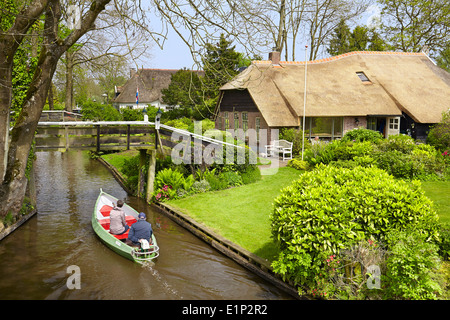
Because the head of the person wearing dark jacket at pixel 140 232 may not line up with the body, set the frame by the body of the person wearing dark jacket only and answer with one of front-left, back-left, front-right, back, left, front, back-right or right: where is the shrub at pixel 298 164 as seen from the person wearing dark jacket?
front-right

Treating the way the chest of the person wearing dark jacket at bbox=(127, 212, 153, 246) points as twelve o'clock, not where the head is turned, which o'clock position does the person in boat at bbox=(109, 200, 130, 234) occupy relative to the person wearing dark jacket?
The person in boat is roughly at 11 o'clock from the person wearing dark jacket.

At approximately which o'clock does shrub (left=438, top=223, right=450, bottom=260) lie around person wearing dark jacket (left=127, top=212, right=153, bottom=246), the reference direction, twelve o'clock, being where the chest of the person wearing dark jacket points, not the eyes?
The shrub is roughly at 4 o'clock from the person wearing dark jacket.

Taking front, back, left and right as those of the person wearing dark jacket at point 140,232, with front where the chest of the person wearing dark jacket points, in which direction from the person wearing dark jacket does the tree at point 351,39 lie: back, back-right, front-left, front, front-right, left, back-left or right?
front-right

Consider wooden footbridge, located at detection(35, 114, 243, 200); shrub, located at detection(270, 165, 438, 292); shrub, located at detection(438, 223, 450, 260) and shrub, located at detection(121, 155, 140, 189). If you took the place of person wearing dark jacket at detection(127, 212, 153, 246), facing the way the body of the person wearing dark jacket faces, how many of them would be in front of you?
2

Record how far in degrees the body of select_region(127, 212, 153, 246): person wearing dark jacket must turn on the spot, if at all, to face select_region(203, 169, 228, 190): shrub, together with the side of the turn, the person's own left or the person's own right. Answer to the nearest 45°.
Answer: approximately 45° to the person's own right

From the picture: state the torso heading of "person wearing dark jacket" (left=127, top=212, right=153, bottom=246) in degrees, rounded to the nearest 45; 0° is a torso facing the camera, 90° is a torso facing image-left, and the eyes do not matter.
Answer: approximately 180°

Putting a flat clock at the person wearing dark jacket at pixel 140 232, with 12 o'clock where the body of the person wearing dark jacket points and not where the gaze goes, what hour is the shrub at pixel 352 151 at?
The shrub is roughly at 2 o'clock from the person wearing dark jacket.

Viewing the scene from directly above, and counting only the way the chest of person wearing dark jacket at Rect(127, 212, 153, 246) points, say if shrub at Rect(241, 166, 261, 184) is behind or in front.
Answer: in front

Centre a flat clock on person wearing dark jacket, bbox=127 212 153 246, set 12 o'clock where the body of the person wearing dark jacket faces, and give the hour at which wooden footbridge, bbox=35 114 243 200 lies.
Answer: The wooden footbridge is roughly at 12 o'clock from the person wearing dark jacket.

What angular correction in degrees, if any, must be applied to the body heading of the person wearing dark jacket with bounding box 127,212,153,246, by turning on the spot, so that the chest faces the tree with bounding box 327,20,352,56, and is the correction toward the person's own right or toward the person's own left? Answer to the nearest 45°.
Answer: approximately 45° to the person's own right

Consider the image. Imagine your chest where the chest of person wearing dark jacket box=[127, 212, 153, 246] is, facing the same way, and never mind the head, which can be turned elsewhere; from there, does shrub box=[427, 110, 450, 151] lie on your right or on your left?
on your right

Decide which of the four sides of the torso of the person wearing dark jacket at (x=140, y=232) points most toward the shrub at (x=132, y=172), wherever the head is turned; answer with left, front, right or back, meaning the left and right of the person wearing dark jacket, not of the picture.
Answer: front

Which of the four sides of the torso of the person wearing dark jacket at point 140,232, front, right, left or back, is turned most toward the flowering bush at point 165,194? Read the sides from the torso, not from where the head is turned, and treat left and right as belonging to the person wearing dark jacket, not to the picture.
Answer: front

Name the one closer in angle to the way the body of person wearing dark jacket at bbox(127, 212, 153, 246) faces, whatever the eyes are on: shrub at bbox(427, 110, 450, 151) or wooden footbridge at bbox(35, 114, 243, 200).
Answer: the wooden footbridge
